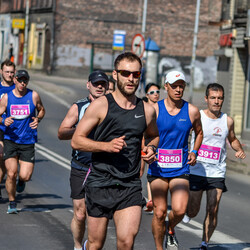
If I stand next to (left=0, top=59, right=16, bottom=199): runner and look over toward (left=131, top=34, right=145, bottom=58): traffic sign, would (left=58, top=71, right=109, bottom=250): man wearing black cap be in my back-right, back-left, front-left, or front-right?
back-right

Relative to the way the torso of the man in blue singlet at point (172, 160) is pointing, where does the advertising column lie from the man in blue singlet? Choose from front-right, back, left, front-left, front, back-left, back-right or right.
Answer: back

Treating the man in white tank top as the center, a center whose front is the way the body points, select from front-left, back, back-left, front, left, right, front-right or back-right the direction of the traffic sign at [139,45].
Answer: back

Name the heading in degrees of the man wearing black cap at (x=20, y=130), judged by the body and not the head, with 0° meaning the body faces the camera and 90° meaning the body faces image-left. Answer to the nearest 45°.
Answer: approximately 0°

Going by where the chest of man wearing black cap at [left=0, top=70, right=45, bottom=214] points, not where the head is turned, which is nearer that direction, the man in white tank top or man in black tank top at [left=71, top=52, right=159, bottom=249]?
the man in black tank top

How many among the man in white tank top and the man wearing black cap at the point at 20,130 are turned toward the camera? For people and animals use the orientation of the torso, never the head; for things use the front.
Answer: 2

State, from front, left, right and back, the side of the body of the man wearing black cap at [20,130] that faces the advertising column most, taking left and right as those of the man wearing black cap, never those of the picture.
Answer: back

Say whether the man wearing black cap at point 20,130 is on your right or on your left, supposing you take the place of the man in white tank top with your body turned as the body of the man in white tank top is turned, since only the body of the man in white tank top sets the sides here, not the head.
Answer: on your right

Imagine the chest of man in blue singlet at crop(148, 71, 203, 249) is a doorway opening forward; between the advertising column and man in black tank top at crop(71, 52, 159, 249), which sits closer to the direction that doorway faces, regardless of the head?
the man in black tank top

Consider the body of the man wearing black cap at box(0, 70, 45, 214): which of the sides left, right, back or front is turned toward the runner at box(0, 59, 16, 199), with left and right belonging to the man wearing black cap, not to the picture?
back

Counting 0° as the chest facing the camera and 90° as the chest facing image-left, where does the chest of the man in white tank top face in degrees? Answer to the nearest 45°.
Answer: approximately 0°
